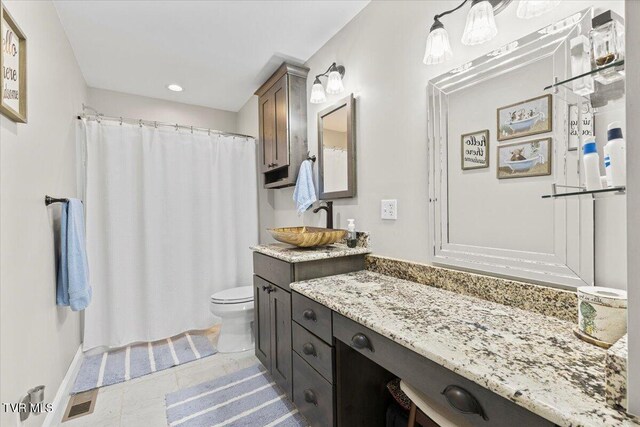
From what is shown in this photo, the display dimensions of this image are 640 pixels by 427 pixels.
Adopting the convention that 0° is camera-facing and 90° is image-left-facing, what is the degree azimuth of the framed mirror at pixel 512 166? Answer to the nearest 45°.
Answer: approximately 45°

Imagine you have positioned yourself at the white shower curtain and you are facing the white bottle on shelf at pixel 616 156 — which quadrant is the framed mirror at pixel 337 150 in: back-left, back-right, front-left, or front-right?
front-left

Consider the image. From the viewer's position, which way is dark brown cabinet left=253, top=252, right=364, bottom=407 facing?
facing the viewer and to the left of the viewer

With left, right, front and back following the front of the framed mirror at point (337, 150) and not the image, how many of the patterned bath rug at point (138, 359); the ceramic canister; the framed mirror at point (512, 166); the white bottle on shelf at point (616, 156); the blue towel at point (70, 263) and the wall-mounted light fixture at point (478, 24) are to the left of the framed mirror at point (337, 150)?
4

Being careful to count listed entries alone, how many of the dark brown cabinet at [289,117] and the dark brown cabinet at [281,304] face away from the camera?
0

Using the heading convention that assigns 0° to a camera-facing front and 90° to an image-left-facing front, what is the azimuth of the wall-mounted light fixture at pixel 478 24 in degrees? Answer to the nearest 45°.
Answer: approximately 45°

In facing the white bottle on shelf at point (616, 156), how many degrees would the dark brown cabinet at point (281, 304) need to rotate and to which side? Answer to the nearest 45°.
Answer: approximately 90° to its left

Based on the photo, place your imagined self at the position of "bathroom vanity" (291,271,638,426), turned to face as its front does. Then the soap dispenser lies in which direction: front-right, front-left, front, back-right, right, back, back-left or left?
right

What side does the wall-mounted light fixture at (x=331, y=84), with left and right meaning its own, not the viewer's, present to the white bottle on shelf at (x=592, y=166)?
left

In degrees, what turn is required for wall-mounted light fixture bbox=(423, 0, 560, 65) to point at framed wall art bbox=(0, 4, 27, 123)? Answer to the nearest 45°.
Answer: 0° — it already faces it

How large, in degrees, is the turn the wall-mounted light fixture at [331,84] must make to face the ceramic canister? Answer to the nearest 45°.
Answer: approximately 90° to its left
